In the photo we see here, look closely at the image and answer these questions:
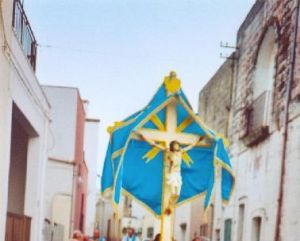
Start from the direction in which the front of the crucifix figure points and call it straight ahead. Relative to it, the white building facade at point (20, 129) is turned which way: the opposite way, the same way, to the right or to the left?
to the left

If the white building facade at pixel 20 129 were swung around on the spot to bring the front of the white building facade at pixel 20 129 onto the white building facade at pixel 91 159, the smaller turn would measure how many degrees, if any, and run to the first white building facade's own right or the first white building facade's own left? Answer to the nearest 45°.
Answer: approximately 90° to the first white building facade's own left

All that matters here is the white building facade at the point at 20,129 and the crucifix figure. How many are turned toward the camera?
1

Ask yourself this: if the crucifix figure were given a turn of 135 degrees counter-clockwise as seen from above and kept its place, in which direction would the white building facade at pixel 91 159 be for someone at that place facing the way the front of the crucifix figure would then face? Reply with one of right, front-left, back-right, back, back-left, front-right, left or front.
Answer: front-left

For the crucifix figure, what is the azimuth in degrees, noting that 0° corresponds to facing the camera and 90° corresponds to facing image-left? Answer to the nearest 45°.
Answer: approximately 0°

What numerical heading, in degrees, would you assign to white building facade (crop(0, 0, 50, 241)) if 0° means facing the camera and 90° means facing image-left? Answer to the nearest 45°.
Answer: approximately 270°
